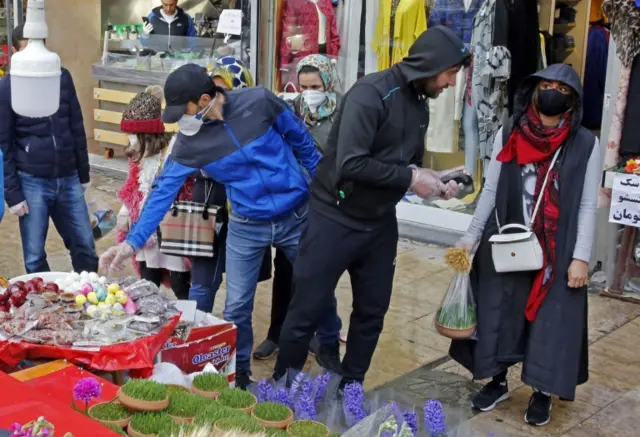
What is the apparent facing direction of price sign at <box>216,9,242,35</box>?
toward the camera

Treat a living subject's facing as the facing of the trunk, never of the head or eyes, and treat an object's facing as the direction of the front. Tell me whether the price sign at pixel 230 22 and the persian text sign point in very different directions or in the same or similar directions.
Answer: same or similar directions

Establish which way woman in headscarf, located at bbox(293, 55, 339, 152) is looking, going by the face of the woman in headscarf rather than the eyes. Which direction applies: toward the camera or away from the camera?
toward the camera

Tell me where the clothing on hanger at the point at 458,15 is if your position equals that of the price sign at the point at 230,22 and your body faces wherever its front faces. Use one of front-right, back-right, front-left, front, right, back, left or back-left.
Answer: front-left

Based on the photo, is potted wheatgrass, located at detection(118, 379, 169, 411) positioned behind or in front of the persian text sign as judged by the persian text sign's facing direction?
in front

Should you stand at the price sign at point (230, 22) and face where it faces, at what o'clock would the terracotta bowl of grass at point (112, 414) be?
The terracotta bowl of grass is roughly at 12 o'clock from the price sign.

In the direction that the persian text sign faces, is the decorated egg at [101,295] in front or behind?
in front

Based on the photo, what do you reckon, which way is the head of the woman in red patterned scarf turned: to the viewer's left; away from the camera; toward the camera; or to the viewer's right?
toward the camera

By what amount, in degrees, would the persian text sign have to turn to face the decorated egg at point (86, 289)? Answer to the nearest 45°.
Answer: approximately 45° to its right

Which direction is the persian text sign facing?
toward the camera

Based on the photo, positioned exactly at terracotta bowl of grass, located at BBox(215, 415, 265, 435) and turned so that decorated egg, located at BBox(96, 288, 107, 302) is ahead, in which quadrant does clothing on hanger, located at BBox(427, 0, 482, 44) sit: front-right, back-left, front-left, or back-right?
front-right

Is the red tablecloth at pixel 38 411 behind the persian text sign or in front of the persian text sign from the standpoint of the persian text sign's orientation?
in front

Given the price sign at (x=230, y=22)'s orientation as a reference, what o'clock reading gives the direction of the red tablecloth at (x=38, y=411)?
The red tablecloth is roughly at 12 o'clock from the price sign.

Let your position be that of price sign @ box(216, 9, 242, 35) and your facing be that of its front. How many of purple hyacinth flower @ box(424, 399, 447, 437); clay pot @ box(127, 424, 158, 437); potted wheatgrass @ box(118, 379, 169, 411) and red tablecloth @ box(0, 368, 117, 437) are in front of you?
4

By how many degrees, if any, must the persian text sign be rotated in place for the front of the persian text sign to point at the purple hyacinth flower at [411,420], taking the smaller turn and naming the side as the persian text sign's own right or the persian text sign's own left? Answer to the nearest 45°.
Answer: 0° — it already faces it

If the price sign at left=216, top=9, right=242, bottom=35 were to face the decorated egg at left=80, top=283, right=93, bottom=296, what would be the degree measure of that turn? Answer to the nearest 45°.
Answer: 0° — it already faces it

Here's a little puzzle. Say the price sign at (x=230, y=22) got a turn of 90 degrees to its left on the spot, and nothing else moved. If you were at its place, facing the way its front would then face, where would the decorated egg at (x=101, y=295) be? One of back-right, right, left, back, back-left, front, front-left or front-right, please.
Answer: right

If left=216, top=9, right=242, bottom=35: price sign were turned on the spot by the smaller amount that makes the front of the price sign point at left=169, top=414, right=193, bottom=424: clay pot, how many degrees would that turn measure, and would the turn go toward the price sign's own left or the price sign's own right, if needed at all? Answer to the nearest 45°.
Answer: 0° — it already faces it

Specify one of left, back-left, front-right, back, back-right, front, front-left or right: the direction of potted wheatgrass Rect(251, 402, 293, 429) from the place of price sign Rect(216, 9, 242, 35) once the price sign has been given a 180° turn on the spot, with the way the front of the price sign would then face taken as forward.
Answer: back

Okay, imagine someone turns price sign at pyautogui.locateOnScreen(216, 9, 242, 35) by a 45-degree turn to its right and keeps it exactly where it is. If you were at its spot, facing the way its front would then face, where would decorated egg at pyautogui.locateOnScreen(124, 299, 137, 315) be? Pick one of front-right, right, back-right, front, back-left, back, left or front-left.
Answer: front-left

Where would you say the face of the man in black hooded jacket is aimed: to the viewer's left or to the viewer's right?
to the viewer's right
